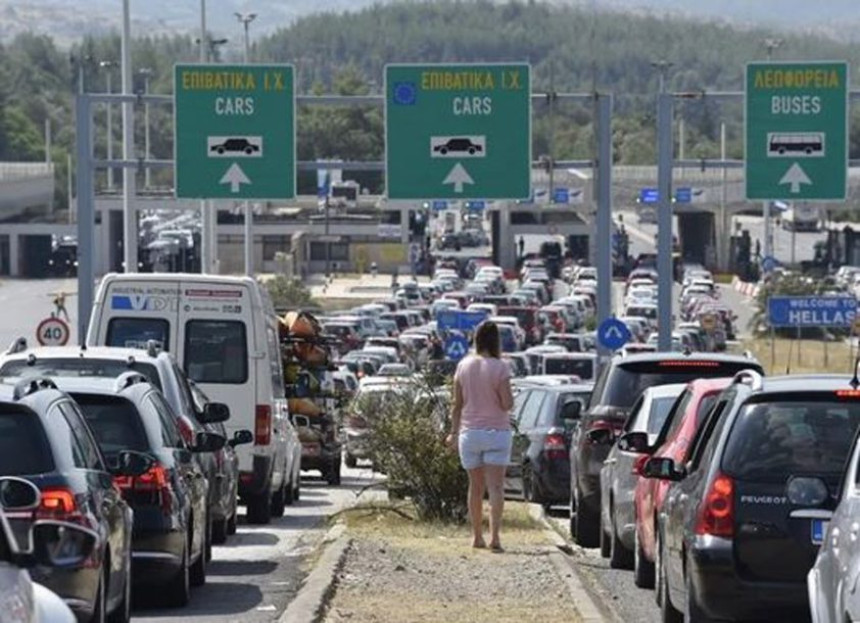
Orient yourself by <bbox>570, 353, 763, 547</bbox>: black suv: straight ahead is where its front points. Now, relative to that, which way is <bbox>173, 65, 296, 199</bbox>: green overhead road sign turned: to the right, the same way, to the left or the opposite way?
the opposite way

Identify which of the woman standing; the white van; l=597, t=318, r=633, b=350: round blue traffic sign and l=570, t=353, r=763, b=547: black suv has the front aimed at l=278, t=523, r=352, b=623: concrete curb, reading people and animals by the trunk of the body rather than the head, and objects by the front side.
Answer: the round blue traffic sign

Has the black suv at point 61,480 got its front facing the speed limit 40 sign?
yes

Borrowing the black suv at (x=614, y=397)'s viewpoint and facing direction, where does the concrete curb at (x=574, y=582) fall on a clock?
The concrete curb is roughly at 6 o'clock from the black suv.

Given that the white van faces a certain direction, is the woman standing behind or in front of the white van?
behind

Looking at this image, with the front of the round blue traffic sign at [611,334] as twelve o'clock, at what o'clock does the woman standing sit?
The woman standing is roughly at 12 o'clock from the round blue traffic sign.

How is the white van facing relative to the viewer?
away from the camera

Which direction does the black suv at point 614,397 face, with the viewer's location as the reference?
facing away from the viewer

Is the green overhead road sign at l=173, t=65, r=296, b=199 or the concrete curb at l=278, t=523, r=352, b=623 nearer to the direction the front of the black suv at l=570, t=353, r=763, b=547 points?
the green overhead road sign
